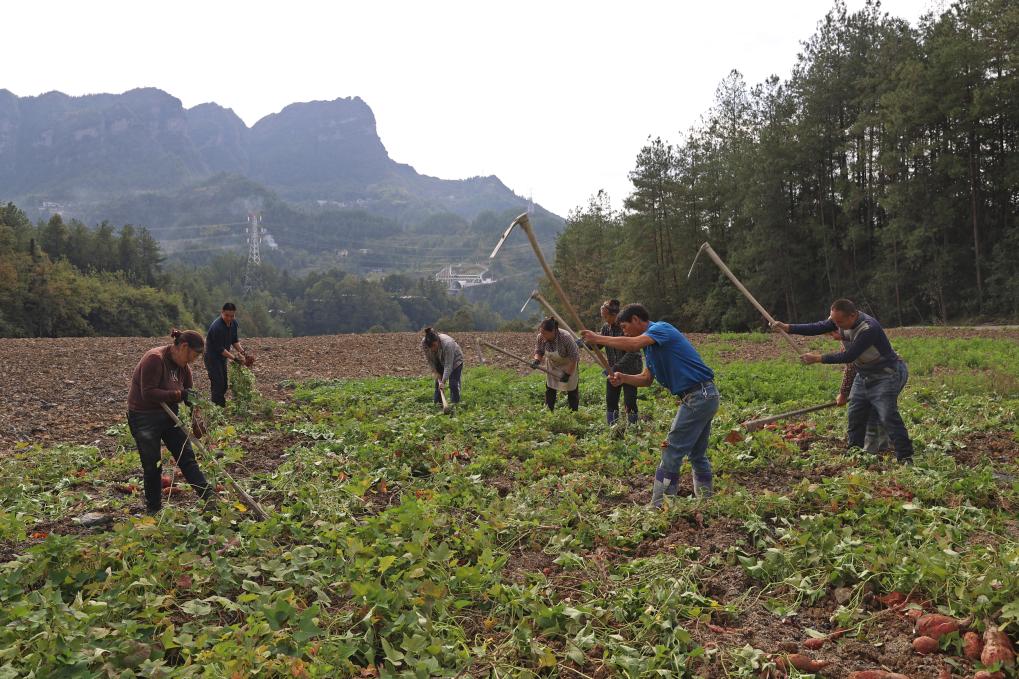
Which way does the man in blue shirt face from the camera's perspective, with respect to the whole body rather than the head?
to the viewer's left

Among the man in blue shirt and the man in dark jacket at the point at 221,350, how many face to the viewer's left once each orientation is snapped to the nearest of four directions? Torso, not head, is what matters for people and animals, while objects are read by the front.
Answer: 1

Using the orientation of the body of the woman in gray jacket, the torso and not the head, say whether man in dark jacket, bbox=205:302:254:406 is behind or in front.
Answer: in front

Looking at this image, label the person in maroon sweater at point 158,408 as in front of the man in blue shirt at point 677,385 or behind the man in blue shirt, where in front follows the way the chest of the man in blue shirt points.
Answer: in front

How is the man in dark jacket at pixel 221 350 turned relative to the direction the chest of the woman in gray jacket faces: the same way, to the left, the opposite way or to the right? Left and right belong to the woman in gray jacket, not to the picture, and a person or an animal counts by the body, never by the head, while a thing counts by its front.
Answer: to the left

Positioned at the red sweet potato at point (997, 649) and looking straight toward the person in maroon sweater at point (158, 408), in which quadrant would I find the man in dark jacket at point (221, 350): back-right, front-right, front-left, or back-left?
front-right

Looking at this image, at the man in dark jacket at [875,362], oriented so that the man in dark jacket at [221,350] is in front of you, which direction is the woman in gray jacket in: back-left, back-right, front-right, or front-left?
front-right

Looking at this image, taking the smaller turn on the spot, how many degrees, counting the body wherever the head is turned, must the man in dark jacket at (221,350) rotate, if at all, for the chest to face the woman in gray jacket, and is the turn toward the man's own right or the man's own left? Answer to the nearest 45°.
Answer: approximately 45° to the man's own left

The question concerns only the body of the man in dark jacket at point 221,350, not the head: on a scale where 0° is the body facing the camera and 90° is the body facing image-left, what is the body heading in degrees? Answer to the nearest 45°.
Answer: approximately 315°

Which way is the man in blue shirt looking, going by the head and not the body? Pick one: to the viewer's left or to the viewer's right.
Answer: to the viewer's left

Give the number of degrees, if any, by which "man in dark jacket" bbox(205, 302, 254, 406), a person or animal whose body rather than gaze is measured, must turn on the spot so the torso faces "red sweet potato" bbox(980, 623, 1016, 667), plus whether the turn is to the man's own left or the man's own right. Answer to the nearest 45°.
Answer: approximately 45° to the man's own right

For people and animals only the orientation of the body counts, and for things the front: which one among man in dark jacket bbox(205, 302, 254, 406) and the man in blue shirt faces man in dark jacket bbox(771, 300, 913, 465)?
man in dark jacket bbox(205, 302, 254, 406)

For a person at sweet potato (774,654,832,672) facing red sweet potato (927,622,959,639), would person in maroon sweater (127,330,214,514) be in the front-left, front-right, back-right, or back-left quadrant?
back-left

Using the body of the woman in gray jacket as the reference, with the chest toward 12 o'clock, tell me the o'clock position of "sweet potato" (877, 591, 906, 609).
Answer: The sweet potato is roughly at 10 o'clock from the woman in gray jacket.

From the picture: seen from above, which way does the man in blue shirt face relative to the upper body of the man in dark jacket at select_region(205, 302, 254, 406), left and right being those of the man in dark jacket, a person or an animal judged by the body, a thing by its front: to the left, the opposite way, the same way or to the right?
the opposite way

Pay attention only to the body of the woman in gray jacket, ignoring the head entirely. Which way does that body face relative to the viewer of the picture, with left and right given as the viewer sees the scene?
facing the viewer and to the left of the viewer

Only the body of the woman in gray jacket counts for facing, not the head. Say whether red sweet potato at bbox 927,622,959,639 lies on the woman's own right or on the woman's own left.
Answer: on the woman's own left

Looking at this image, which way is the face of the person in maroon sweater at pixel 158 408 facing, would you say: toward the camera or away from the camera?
toward the camera
